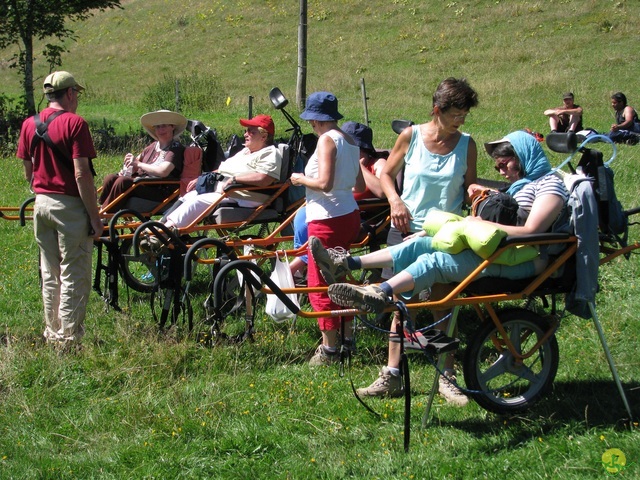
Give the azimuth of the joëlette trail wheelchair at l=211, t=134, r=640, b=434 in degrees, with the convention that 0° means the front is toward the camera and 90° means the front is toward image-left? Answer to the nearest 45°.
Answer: approximately 90°

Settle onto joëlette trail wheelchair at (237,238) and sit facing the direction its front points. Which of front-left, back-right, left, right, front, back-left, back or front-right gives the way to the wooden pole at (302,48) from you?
back-right

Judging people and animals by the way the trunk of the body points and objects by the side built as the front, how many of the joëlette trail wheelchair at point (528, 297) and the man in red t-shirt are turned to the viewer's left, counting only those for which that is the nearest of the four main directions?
1

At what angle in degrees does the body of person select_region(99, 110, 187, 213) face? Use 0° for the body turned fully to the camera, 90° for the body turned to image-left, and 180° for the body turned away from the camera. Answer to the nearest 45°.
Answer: approximately 45°

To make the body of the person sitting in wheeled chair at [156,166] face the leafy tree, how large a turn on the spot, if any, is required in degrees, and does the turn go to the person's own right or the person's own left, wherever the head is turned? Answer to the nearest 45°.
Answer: approximately 135° to the person's own right

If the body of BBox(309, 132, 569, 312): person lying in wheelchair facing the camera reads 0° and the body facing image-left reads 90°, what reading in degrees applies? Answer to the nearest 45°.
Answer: approximately 90°

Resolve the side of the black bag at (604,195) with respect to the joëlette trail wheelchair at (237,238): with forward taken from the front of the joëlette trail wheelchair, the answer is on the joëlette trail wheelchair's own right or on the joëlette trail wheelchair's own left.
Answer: on the joëlette trail wheelchair's own left

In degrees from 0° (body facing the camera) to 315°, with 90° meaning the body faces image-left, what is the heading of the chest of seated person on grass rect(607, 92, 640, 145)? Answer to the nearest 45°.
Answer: approximately 45°
